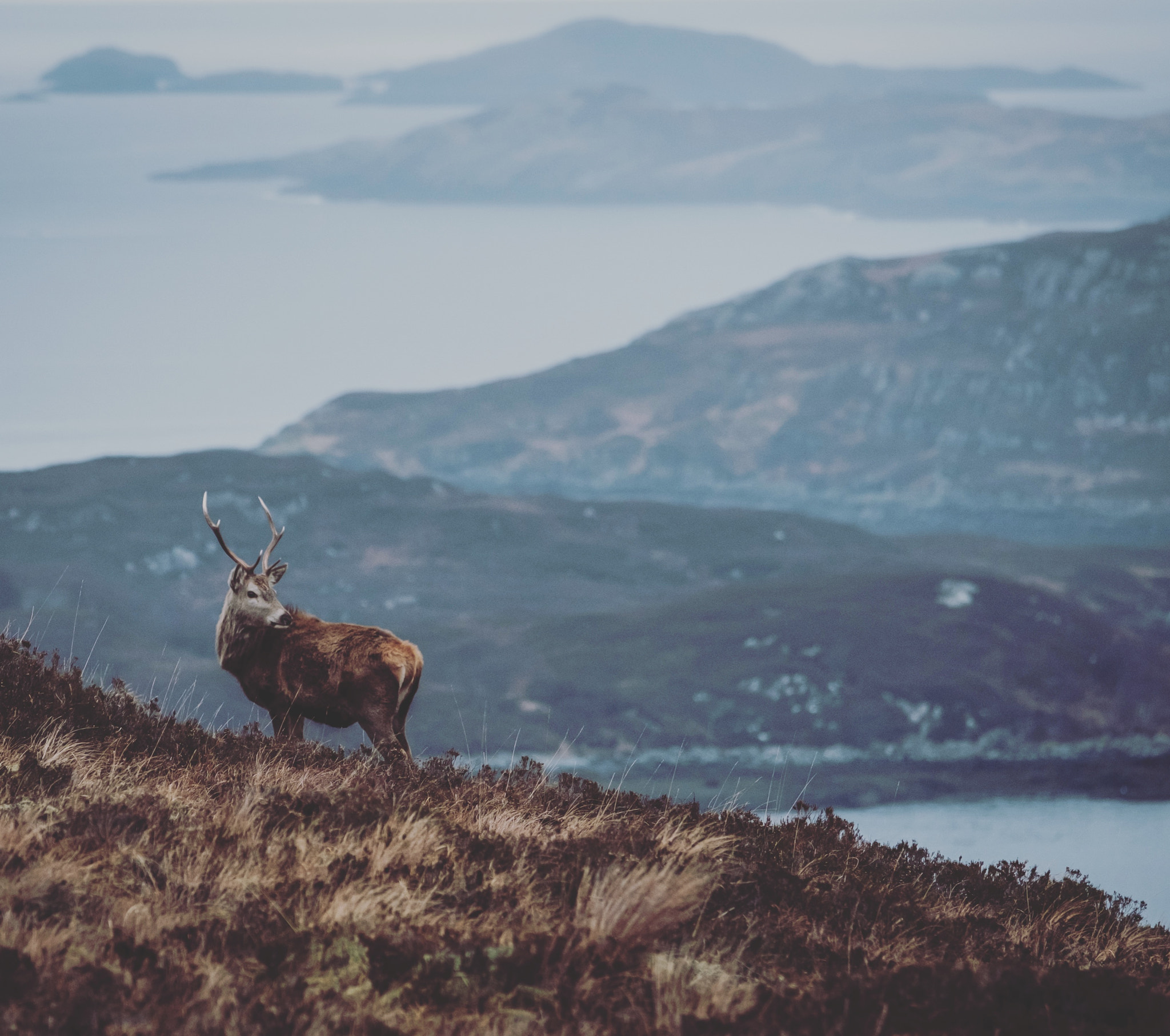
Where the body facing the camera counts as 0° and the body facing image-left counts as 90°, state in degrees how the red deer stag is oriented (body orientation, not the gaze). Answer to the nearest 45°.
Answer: approximately 90°
